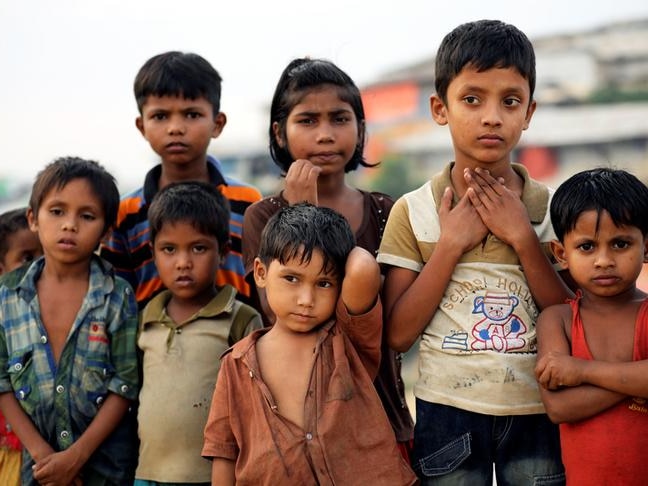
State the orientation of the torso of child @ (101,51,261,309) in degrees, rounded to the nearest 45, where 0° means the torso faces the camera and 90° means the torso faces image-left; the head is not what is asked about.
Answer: approximately 0°

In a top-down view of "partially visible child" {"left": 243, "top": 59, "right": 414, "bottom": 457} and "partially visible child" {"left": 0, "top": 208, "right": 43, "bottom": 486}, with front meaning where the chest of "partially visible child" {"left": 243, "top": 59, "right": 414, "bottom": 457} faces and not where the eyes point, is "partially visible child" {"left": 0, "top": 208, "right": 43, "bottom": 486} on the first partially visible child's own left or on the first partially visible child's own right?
on the first partially visible child's own right

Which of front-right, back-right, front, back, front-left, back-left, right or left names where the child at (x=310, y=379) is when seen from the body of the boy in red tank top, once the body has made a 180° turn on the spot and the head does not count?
left

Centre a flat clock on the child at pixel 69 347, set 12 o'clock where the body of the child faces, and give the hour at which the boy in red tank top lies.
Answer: The boy in red tank top is roughly at 10 o'clock from the child.

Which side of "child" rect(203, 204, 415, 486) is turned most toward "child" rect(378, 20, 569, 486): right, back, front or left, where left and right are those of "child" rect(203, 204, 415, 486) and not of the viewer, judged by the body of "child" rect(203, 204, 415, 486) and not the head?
left
